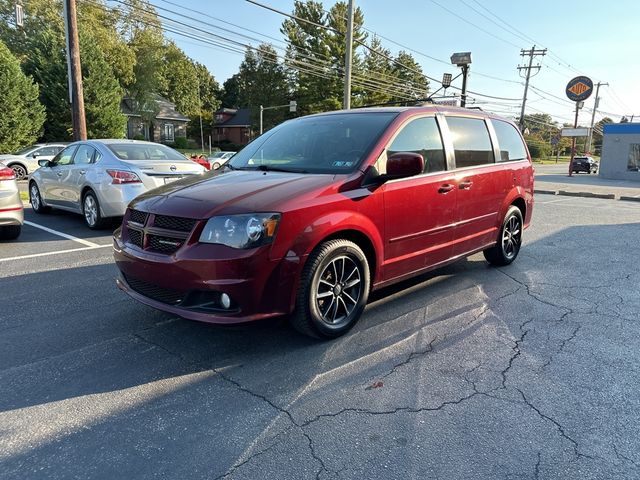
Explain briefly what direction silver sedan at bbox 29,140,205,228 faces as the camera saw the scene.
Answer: facing away from the viewer and to the left of the viewer

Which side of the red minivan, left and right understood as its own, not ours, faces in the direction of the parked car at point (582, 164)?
back

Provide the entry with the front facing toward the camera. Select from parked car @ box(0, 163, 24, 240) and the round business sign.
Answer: the round business sign

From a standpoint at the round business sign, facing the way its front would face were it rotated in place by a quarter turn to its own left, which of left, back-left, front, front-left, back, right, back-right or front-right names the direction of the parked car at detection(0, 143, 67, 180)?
back-right

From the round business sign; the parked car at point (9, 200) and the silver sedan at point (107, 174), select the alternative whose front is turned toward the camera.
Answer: the round business sign

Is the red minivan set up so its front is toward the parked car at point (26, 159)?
no

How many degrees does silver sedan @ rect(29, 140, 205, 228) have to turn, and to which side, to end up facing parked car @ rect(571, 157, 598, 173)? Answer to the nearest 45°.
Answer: approximately 90° to its right

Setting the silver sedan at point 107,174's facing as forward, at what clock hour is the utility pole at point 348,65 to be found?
The utility pole is roughly at 3 o'clock from the silver sedan.

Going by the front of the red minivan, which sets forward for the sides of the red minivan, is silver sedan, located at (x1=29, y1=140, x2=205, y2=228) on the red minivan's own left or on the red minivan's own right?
on the red minivan's own right

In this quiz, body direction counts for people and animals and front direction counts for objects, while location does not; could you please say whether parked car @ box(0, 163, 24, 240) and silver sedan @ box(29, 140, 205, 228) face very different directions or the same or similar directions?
same or similar directions

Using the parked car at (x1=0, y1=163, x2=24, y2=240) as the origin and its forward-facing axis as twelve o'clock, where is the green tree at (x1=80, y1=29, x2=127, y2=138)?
The green tree is roughly at 2 o'clock from the parked car.

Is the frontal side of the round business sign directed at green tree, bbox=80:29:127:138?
no

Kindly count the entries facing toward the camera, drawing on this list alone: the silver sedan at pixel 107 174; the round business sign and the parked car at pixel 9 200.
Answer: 1

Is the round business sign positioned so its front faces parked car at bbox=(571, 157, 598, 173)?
no

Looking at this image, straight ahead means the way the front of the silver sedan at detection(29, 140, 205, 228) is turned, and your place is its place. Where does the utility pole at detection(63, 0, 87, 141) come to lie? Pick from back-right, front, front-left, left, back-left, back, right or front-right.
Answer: front-right

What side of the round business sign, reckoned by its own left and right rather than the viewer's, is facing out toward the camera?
front

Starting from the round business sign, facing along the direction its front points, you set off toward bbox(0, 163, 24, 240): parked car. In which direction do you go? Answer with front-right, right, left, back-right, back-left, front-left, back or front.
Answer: front

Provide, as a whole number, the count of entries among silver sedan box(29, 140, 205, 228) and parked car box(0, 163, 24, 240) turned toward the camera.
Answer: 0

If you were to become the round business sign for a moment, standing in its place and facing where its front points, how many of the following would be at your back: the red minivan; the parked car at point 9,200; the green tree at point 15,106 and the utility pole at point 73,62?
0
